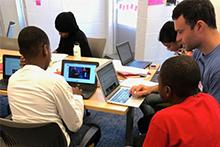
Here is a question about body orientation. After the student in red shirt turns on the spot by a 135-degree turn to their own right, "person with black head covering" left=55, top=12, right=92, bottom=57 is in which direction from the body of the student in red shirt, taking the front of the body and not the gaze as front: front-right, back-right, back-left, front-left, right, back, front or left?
back-left

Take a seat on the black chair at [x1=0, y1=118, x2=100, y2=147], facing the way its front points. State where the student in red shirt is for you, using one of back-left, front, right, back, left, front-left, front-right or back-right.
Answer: right

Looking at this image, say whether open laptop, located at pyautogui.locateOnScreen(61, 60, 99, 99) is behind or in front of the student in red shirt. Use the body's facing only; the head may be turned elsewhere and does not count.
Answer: in front

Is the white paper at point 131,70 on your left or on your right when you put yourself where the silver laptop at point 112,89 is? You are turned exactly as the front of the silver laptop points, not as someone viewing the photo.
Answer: on your left

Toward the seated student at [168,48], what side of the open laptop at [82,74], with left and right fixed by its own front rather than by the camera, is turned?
left

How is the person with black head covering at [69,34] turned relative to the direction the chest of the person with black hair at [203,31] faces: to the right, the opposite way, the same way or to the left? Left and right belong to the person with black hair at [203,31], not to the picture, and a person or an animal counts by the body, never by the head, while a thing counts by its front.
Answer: to the left

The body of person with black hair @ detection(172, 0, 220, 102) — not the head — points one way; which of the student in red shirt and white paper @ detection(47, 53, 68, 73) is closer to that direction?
the white paper

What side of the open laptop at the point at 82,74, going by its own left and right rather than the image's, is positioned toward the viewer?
front

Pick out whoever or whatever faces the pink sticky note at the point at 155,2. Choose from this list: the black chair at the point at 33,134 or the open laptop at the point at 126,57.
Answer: the black chair

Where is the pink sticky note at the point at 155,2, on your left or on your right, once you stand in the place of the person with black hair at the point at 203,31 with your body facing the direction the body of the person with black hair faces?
on your right

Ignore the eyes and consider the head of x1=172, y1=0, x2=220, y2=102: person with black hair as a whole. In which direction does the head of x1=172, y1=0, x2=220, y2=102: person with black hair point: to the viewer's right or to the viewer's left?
to the viewer's left

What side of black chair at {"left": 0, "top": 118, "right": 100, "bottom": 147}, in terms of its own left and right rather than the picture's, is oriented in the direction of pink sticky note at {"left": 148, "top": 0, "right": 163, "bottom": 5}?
front

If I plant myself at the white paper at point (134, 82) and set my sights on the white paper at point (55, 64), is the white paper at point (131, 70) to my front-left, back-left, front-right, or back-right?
front-right

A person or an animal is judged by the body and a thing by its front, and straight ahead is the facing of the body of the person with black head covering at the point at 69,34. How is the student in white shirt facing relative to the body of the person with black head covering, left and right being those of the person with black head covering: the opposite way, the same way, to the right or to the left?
the opposite way

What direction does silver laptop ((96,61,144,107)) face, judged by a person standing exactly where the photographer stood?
facing the viewer and to the right of the viewer

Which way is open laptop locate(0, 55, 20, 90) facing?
toward the camera

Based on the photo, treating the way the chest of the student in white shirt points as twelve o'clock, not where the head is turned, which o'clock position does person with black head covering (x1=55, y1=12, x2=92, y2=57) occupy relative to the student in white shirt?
The person with black head covering is roughly at 11 o'clock from the student in white shirt.

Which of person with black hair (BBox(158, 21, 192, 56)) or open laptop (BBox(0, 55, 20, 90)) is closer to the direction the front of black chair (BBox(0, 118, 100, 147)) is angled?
the person with black hair

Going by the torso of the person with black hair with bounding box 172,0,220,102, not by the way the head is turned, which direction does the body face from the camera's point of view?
to the viewer's left

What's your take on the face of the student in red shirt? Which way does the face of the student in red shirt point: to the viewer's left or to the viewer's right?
to the viewer's left

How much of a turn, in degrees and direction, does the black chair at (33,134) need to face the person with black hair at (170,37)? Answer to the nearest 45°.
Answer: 0° — it already faces them
